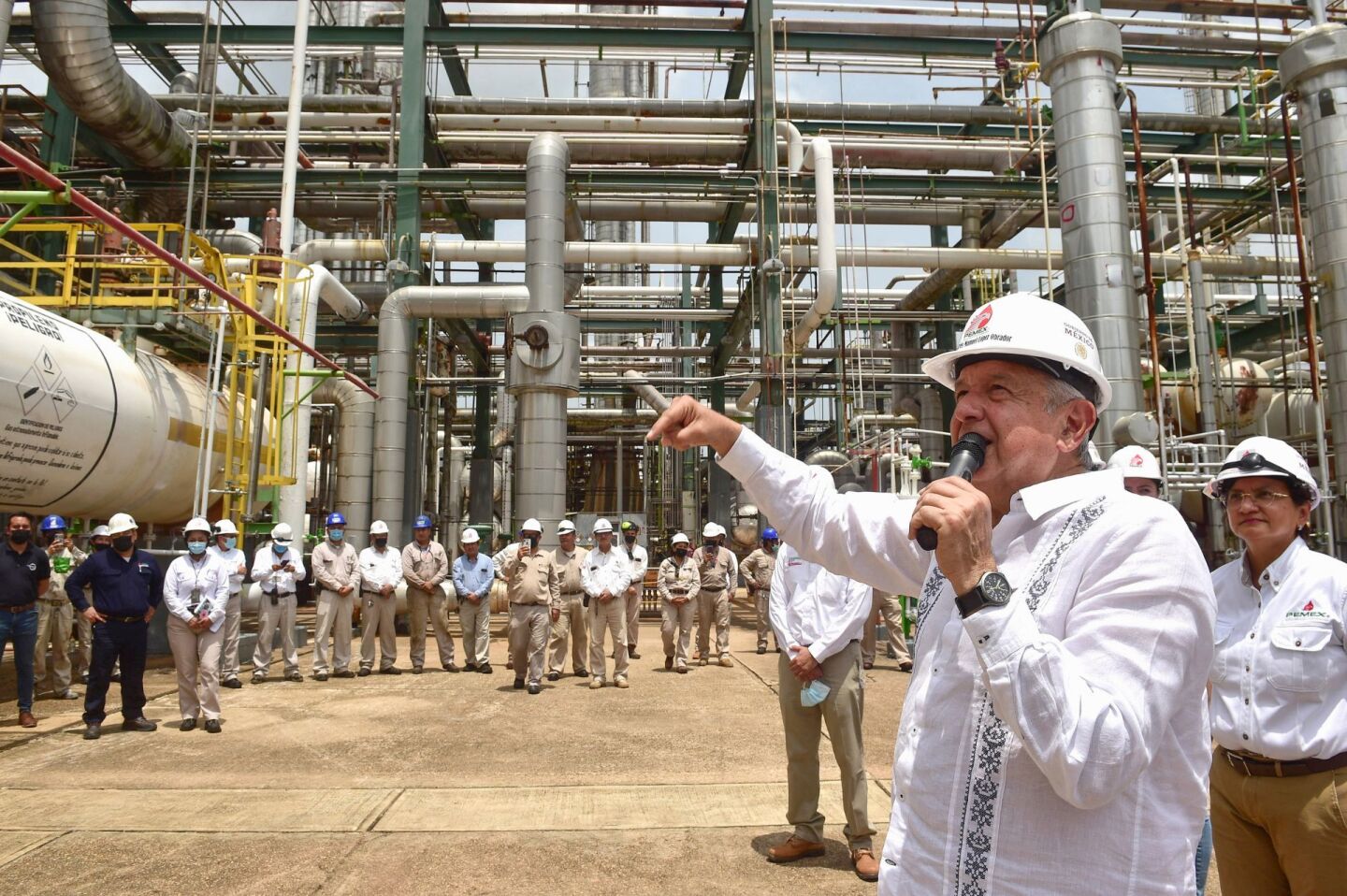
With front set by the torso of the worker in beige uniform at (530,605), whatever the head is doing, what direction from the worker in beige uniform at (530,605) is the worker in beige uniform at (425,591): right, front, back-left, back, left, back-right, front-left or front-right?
back-right

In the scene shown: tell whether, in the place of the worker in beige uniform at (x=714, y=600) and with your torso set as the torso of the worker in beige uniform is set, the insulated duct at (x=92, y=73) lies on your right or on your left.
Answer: on your right

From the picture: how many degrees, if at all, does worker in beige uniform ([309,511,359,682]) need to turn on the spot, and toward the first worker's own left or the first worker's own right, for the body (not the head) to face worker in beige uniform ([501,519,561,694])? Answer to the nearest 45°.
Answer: approximately 45° to the first worker's own left

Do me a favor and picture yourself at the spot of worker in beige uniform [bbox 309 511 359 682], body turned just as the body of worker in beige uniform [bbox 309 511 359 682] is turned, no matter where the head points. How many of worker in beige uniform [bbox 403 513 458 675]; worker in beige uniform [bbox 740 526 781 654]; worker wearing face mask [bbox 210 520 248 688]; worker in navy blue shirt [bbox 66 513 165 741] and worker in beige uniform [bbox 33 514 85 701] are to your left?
2

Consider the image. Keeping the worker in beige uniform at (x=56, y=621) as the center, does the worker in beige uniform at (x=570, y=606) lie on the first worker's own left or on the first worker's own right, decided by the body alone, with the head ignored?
on the first worker's own left

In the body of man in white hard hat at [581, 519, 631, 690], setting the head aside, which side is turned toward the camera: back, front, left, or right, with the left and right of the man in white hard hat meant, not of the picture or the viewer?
front

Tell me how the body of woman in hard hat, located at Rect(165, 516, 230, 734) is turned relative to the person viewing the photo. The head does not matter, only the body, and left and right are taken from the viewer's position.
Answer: facing the viewer

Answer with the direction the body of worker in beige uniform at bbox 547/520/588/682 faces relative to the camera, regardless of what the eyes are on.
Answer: toward the camera

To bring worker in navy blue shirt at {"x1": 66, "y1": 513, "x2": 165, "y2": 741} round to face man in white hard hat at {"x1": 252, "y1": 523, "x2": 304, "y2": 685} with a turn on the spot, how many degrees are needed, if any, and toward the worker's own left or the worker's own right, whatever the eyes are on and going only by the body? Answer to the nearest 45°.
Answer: approximately 135° to the worker's own left

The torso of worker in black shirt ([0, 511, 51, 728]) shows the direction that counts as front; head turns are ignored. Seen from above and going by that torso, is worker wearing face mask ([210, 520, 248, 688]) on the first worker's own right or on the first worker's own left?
on the first worker's own left

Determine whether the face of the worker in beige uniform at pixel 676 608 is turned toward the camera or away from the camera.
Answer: toward the camera

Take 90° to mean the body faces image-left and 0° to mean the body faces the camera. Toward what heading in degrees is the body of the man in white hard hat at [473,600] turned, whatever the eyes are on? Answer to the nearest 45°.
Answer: approximately 0°

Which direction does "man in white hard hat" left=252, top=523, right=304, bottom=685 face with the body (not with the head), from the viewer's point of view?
toward the camera
